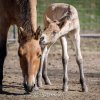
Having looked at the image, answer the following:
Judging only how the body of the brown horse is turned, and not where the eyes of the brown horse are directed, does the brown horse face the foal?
no
